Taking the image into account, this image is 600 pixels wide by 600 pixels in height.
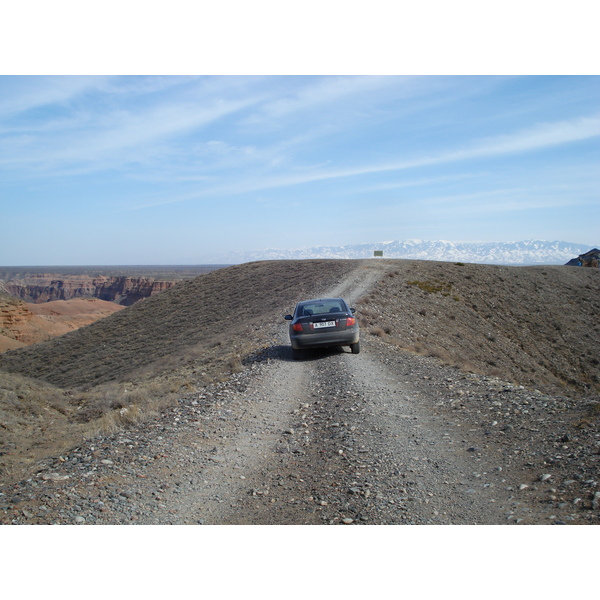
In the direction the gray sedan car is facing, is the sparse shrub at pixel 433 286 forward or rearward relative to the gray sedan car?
forward

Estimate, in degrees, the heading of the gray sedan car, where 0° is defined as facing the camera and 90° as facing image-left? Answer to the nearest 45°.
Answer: approximately 180°
